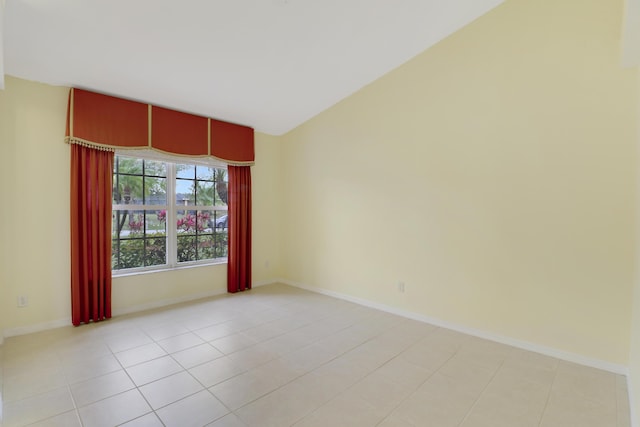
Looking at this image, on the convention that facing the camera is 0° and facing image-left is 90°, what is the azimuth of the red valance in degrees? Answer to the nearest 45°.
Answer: approximately 315°
